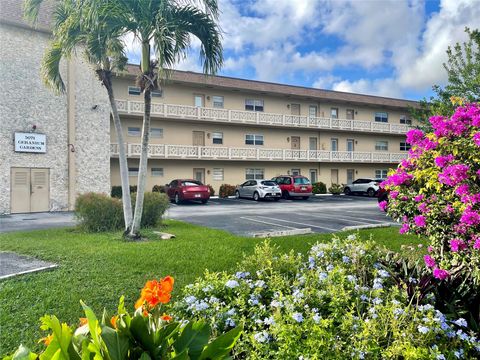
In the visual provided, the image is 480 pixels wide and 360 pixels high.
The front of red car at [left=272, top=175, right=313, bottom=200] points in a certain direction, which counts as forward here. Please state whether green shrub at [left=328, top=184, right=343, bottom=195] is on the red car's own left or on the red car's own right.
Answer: on the red car's own right

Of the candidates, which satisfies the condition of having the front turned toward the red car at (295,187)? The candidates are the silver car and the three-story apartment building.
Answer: the three-story apartment building

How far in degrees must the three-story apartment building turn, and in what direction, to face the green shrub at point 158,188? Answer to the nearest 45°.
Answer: approximately 90° to its right

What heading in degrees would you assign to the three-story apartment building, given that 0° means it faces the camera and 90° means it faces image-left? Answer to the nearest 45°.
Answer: approximately 315°

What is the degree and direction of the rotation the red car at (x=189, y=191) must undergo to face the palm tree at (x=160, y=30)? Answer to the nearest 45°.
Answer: approximately 135° to its left

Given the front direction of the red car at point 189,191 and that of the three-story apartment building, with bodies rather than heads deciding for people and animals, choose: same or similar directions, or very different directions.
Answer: very different directions

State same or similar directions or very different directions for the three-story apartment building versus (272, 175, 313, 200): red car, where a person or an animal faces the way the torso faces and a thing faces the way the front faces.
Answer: very different directions

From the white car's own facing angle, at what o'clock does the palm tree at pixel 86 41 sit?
The palm tree is roughly at 8 o'clock from the white car.

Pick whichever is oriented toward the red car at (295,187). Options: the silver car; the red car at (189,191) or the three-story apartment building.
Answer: the three-story apartment building

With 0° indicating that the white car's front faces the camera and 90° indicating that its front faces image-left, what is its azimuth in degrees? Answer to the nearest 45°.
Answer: approximately 135°

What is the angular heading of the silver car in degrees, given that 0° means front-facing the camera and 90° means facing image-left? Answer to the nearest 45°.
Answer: approximately 135°

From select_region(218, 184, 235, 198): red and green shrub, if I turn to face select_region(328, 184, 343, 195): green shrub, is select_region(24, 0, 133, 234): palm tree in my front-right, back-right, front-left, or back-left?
back-right
